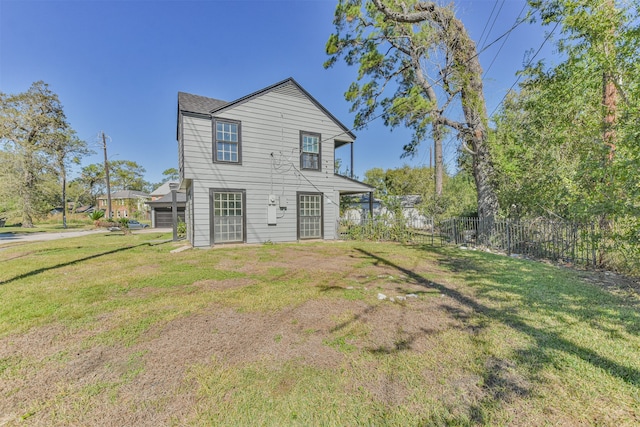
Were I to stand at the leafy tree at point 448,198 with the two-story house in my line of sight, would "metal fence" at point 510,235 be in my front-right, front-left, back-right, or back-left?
front-left

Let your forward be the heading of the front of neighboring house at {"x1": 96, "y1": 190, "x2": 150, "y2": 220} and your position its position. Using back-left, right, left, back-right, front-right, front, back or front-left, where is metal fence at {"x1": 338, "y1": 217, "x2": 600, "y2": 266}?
front

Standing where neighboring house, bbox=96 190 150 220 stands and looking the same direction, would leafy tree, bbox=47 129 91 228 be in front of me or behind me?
in front

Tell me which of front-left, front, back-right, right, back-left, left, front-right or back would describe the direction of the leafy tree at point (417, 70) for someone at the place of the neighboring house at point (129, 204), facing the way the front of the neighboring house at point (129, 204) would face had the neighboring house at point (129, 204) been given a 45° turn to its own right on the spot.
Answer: front-left

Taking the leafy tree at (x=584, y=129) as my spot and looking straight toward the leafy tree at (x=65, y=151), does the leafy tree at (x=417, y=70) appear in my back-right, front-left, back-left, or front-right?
front-right

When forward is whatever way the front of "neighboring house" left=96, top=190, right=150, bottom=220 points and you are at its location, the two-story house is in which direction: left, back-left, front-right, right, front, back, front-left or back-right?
front

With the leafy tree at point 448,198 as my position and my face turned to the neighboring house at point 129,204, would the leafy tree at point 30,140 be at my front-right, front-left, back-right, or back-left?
front-left

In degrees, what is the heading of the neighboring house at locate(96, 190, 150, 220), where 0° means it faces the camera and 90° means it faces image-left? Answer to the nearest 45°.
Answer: approximately 0°

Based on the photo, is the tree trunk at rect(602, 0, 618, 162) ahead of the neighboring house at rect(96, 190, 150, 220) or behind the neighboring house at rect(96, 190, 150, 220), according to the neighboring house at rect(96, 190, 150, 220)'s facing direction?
ahead
